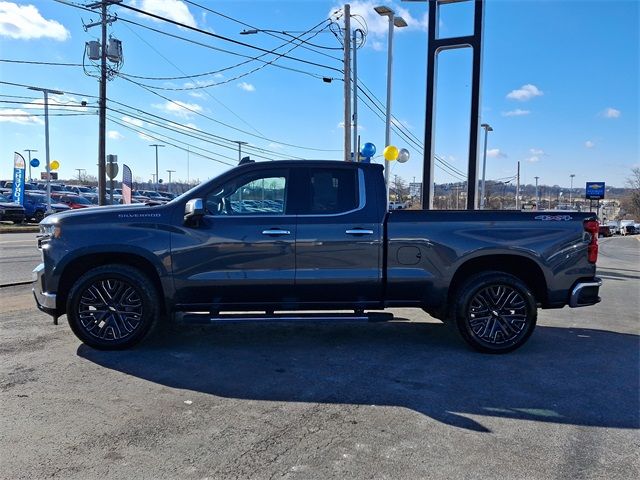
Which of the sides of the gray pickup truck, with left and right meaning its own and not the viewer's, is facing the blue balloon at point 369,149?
right

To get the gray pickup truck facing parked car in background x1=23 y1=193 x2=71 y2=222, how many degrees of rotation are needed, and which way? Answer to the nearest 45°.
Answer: approximately 45° to its right

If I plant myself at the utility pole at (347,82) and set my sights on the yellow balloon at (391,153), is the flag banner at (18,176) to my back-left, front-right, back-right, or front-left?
back-right

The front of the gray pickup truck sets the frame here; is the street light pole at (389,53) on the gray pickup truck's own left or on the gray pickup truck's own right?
on the gray pickup truck's own right

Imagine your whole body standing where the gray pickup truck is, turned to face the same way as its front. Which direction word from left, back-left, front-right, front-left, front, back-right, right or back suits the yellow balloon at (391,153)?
right

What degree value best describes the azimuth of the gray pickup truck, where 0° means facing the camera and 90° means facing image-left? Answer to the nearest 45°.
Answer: approximately 90°

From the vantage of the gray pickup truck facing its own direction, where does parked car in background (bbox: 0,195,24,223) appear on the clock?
The parked car in background is roughly at 2 o'clock from the gray pickup truck.

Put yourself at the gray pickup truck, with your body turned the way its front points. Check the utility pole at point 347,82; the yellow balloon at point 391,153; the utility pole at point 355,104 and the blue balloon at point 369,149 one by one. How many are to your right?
4

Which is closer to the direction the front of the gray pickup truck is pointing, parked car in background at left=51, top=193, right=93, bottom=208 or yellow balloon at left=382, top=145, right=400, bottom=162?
the parked car in background

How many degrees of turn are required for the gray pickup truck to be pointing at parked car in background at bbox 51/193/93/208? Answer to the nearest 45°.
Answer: approximately 45° to its right

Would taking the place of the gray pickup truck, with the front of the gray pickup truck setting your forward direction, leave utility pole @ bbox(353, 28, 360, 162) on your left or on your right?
on your right

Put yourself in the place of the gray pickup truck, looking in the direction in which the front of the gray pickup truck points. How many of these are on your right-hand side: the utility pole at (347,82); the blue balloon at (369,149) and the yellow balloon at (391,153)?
3
